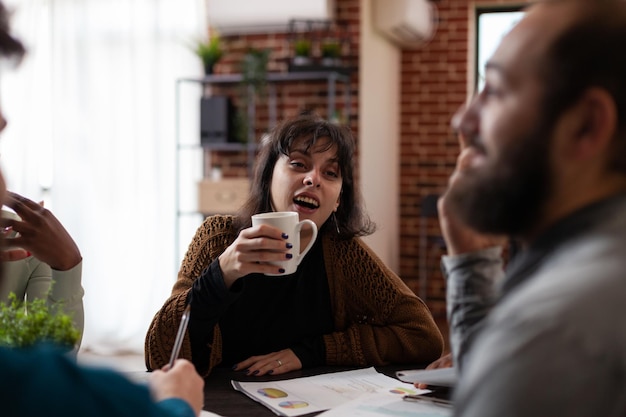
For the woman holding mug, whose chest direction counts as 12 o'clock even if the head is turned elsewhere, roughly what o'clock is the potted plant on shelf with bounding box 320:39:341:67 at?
The potted plant on shelf is roughly at 6 o'clock from the woman holding mug.

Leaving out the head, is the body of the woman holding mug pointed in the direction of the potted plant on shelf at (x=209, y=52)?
no

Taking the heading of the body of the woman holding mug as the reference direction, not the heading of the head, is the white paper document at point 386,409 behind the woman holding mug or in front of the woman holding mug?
in front

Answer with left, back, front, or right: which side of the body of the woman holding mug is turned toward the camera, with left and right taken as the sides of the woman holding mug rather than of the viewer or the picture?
front

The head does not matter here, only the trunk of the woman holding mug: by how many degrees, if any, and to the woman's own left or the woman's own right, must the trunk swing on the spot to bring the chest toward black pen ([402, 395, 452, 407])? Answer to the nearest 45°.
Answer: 0° — they already face it

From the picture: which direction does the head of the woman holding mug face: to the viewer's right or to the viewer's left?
to the viewer's right

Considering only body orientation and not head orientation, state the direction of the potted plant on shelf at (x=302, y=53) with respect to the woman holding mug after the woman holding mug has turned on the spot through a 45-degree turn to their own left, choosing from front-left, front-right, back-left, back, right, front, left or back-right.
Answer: back-left
